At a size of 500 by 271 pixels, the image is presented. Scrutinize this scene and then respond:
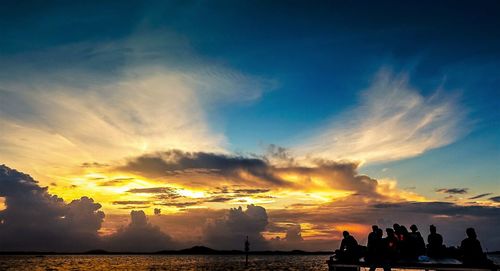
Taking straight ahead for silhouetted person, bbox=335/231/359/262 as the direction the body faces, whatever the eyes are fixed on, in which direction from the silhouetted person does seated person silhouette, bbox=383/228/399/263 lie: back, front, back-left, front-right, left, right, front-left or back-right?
back-right

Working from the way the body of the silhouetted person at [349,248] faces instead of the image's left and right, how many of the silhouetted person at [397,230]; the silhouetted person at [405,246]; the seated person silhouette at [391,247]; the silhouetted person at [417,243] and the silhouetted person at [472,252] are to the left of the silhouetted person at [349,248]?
0

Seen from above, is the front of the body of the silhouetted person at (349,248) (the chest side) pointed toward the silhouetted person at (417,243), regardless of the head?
no

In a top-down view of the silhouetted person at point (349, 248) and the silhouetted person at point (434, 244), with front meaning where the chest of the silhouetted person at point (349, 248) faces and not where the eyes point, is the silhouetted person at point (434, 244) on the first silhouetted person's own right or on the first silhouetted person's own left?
on the first silhouetted person's own right

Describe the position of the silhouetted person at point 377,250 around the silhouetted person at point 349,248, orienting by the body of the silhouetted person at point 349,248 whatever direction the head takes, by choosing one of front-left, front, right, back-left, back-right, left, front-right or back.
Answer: back-right

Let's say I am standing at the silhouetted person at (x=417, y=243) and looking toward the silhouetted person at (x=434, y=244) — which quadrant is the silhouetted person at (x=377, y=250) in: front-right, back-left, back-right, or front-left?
back-right

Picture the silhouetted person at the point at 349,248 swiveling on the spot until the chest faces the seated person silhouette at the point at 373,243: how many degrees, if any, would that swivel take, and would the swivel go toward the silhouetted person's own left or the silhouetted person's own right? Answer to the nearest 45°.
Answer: approximately 135° to the silhouetted person's own right

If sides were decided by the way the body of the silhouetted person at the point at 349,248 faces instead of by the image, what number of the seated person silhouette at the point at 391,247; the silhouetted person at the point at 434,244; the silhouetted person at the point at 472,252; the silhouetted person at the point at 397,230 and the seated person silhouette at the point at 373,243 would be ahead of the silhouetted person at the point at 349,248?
0

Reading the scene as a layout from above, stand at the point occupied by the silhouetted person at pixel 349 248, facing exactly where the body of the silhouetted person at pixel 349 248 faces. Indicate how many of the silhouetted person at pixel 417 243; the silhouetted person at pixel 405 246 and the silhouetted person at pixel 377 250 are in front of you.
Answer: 0

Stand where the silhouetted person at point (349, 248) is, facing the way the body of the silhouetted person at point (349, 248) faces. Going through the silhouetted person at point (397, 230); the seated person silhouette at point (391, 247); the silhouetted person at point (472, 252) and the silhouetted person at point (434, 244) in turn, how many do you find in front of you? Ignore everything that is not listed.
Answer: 0

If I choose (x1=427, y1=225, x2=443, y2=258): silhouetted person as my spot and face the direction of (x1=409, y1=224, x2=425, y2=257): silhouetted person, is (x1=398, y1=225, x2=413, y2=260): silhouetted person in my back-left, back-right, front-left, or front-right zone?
front-left

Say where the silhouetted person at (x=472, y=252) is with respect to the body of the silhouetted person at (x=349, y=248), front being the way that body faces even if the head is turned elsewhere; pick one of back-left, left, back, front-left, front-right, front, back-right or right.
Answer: back-right

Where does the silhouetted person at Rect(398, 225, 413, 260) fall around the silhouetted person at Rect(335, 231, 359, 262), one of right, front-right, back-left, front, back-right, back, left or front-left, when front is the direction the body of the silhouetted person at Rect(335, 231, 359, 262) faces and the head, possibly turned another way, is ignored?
back-right

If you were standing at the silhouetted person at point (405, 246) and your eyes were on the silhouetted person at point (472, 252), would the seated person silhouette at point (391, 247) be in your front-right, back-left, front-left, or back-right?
back-right

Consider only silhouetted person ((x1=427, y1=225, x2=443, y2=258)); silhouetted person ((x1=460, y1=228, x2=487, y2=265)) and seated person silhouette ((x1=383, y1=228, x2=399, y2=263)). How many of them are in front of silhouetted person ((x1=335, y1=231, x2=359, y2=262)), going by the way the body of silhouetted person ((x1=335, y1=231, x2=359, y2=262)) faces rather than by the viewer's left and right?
0

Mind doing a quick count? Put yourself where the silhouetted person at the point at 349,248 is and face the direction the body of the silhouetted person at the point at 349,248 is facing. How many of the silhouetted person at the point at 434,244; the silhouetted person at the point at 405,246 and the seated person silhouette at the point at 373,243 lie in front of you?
0

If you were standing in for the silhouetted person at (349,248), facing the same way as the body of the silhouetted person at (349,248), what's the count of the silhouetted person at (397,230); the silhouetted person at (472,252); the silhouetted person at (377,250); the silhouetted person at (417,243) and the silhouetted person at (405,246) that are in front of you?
0

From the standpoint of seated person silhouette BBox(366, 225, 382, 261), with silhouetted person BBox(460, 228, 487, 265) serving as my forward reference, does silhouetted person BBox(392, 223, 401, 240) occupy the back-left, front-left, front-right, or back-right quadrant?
front-left

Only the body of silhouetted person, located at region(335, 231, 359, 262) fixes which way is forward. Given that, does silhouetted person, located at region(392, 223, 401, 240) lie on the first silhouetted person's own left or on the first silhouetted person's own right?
on the first silhouetted person's own right
